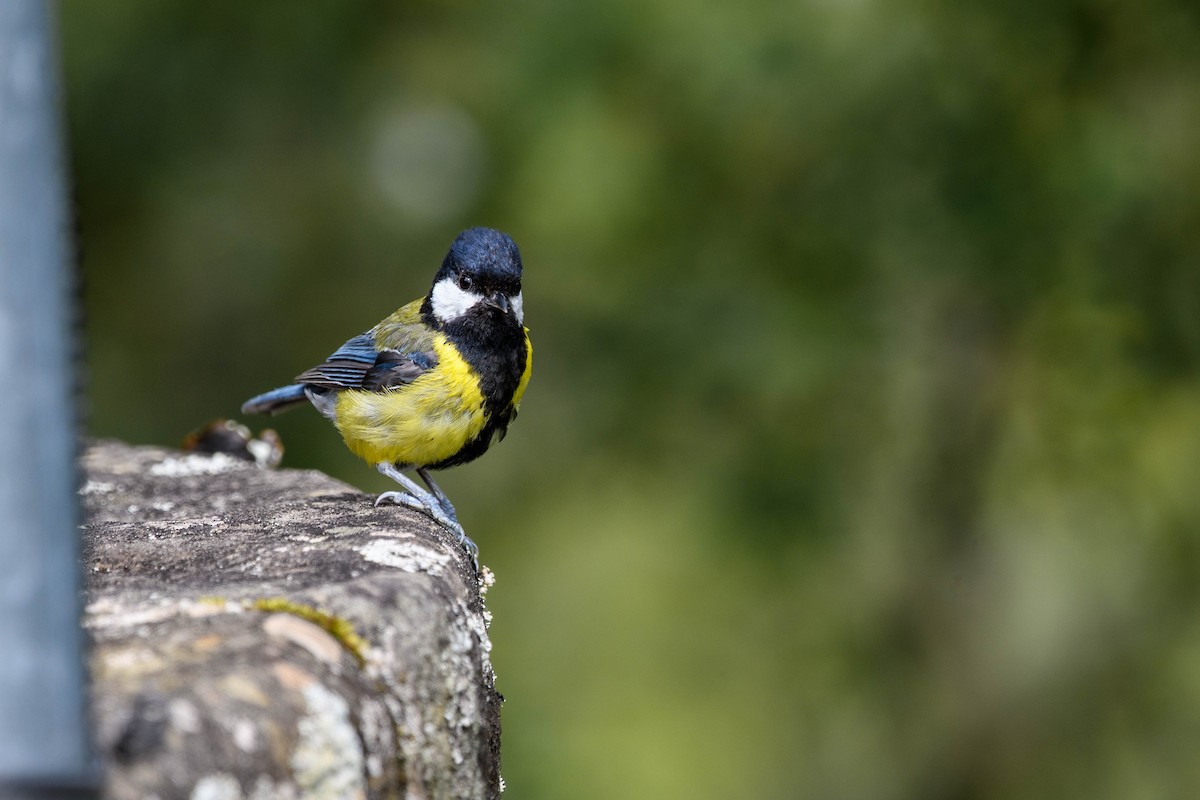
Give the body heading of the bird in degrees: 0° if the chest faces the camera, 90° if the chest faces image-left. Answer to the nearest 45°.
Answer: approximately 315°

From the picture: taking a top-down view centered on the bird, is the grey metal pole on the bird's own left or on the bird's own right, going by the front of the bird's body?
on the bird's own right
